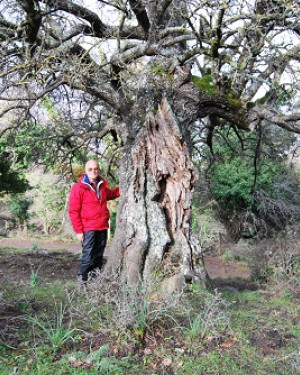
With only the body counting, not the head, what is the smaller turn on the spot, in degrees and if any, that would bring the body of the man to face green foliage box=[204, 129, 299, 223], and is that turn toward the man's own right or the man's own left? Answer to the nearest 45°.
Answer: approximately 90° to the man's own left

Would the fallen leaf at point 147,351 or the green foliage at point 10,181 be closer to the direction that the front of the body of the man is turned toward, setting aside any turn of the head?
the fallen leaf

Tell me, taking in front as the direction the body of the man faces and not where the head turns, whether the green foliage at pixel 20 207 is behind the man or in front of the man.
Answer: behind

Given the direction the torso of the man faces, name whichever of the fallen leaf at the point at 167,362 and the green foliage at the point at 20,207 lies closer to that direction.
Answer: the fallen leaf

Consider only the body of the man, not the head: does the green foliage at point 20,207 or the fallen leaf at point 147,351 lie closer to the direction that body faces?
the fallen leaf

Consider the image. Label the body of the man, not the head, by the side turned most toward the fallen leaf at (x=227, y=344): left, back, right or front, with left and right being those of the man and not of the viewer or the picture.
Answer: front

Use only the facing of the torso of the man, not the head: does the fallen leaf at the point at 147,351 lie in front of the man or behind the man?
in front

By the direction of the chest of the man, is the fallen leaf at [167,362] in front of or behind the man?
in front

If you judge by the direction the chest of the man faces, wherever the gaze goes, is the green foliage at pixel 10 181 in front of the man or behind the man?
behind
